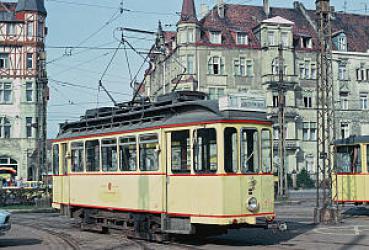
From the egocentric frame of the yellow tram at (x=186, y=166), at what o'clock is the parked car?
The parked car is roughly at 5 o'clock from the yellow tram.

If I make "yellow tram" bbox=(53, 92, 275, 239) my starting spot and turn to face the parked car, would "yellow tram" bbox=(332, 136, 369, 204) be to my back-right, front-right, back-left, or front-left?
back-right

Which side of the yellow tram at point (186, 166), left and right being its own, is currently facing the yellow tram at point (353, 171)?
left

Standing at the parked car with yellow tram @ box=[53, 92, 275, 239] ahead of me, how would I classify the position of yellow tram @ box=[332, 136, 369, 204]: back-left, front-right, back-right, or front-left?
front-left
